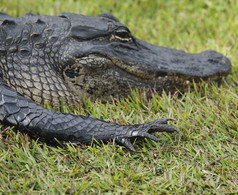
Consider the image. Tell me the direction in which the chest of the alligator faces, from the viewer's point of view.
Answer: to the viewer's right
